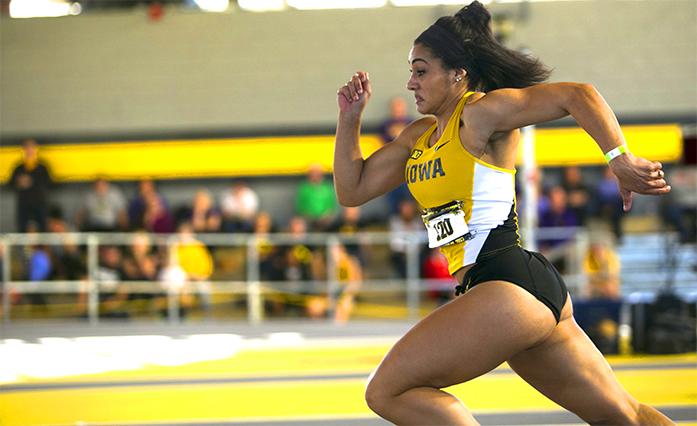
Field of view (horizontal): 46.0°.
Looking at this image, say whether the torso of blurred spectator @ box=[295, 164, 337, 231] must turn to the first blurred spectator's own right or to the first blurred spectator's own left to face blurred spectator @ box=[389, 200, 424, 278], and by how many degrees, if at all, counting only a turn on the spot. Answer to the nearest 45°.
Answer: approximately 45° to the first blurred spectator's own left

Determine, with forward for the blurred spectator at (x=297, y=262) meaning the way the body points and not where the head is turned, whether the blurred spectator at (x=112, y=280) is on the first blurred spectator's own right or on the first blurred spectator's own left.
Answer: on the first blurred spectator's own right

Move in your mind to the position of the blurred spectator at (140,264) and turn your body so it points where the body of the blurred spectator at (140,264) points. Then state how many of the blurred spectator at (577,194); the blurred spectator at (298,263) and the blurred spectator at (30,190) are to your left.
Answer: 2

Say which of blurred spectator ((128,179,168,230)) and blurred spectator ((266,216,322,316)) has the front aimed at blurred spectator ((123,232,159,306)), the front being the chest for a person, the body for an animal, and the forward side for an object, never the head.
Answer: blurred spectator ((128,179,168,230))

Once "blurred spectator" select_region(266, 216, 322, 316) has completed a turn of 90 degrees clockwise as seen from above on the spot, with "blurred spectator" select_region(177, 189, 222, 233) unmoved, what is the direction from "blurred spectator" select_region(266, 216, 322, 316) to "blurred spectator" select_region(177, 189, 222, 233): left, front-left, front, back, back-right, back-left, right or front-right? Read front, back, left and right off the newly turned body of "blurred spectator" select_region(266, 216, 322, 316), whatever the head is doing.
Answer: front-right

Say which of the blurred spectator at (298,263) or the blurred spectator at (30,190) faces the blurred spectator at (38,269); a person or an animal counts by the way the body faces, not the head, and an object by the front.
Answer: the blurred spectator at (30,190)
